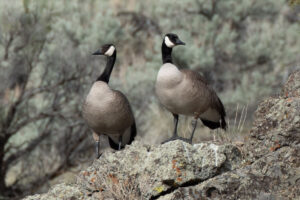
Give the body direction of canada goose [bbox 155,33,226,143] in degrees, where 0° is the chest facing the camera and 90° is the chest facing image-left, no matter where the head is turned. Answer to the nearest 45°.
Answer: approximately 45°

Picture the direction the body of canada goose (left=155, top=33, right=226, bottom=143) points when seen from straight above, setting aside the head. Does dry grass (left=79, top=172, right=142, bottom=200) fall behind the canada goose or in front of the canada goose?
in front
